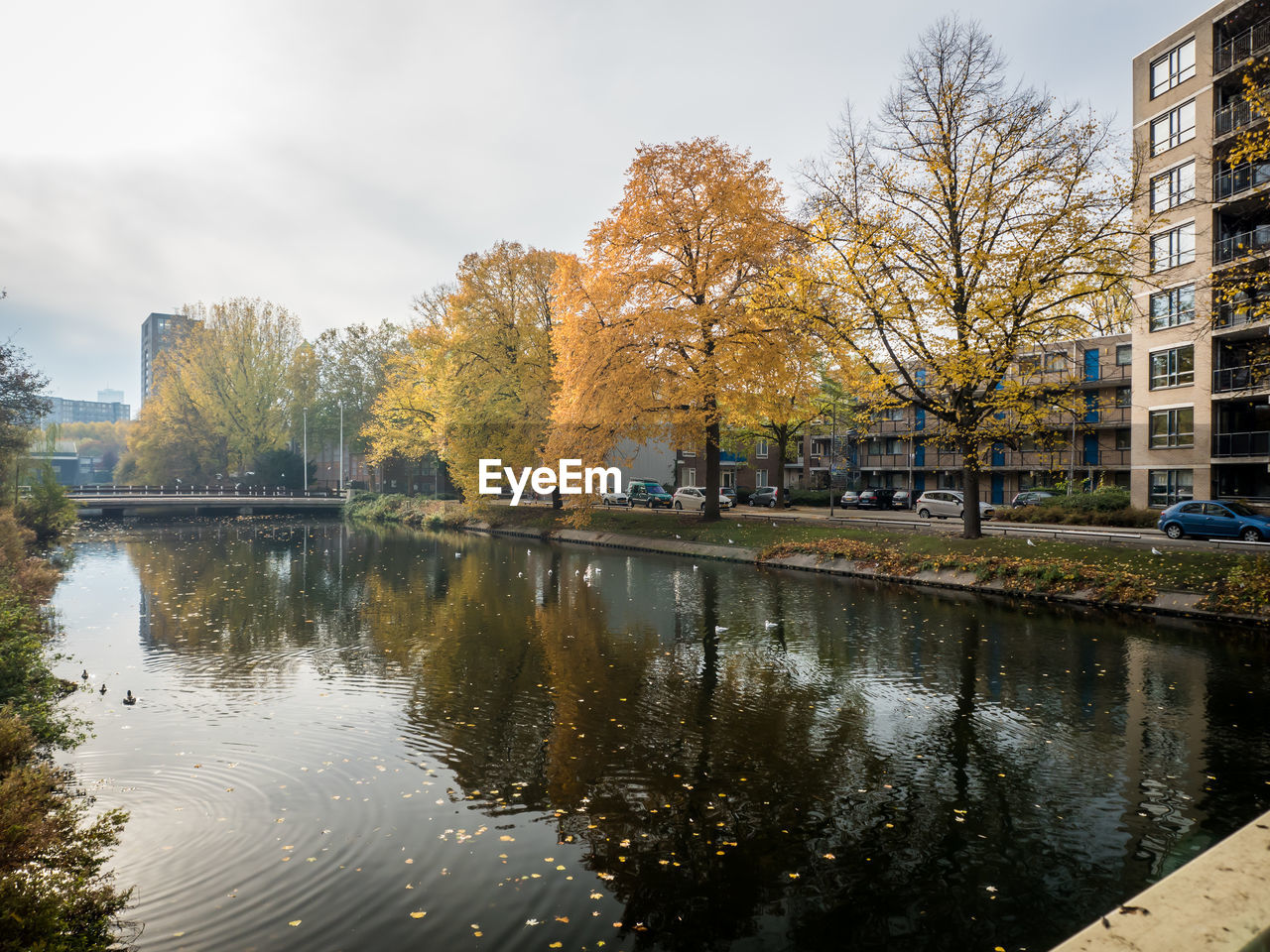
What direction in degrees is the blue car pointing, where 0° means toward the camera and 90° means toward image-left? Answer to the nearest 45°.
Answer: approximately 315°

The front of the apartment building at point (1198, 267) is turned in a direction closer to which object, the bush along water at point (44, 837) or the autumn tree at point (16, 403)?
the autumn tree

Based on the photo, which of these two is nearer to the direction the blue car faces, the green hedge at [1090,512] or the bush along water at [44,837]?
the bush along water

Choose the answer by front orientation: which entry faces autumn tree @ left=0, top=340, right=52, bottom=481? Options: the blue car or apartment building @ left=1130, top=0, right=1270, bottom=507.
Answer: the apartment building

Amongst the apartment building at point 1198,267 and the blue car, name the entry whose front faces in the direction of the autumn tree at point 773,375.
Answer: the apartment building

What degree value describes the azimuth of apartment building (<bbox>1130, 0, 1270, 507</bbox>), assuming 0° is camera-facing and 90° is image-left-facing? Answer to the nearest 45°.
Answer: approximately 45°

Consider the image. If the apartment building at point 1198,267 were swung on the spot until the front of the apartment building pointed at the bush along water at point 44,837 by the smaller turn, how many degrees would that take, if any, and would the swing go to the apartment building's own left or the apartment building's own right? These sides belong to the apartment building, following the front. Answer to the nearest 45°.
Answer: approximately 45° to the apartment building's own left
